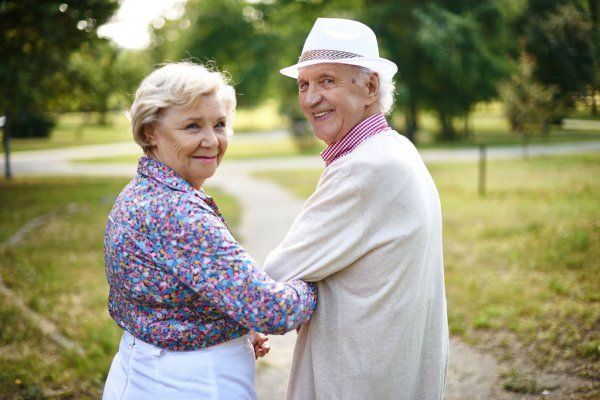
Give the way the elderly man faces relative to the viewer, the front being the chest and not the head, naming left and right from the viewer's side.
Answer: facing away from the viewer and to the left of the viewer

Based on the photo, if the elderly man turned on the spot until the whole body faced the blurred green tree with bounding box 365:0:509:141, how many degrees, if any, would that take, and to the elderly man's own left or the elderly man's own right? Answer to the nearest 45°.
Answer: approximately 45° to the elderly man's own right

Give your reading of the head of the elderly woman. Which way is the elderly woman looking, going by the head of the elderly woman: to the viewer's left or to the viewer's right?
to the viewer's right

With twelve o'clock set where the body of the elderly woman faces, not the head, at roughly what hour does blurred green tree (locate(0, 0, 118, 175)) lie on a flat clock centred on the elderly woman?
The blurred green tree is roughly at 10 o'clock from the elderly woman.

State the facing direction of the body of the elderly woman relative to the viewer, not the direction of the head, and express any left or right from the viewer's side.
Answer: facing away from the viewer and to the right of the viewer

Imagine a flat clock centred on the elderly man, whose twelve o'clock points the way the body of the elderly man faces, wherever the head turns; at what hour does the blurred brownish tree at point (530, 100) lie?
The blurred brownish tree is roughly at 2 o'clock from the elderly man.
